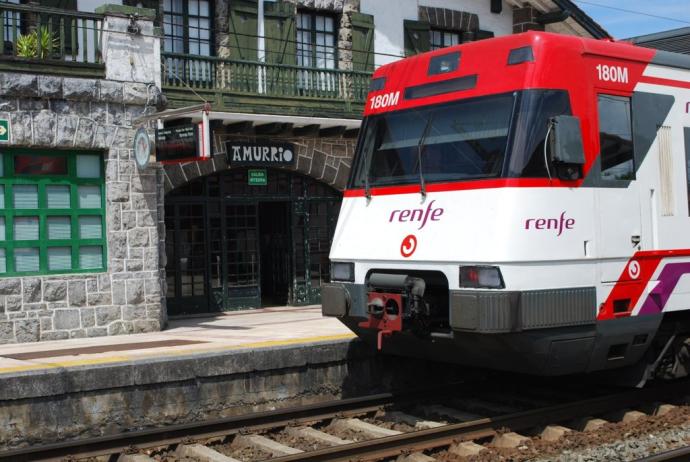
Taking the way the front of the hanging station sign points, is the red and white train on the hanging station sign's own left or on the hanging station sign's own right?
on the hanging station sign's own left

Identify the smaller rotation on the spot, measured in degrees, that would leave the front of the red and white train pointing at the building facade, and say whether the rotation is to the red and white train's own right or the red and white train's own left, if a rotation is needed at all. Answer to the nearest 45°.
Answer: approximately 90° to the red and white train's own right

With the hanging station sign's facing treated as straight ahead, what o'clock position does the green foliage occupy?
The green foliage is roughly at 2 o'clock from the hanging station sign.

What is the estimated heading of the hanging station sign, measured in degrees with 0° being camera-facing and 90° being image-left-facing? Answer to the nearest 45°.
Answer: approximately 45°

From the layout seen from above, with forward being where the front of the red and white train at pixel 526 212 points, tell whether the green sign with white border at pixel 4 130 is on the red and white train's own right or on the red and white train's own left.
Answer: on the red and white train's own right

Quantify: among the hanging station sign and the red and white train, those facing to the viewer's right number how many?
0

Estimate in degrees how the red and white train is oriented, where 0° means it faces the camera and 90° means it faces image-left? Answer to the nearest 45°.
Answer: approximately 45°
